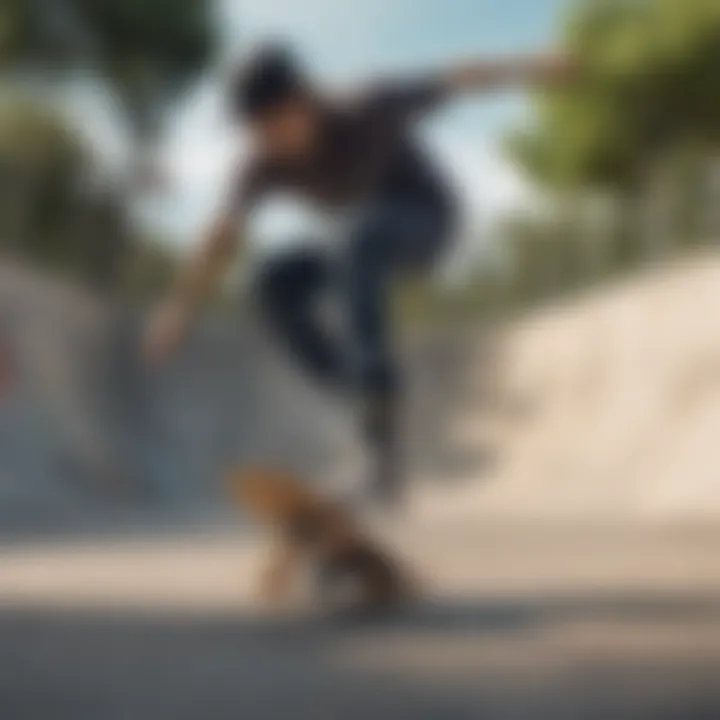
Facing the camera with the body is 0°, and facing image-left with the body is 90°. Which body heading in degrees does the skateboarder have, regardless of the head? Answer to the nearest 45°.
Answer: approximately 45°
